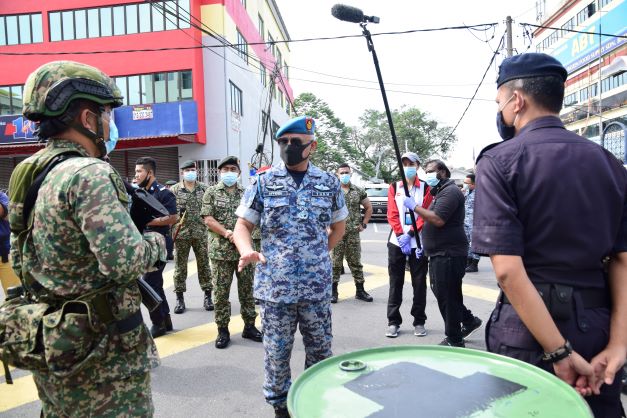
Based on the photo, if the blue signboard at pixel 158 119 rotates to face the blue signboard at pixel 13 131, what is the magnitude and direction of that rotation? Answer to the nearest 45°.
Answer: approximately 135° to its right

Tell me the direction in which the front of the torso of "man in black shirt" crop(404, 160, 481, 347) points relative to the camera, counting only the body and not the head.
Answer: to the viewer's left

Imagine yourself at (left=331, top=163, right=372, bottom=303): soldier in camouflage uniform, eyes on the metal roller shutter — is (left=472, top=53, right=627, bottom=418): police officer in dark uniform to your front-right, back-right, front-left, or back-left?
back-left

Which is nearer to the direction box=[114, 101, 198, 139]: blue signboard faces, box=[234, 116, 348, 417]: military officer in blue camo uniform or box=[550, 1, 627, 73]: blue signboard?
the military officer in blue camo uniform

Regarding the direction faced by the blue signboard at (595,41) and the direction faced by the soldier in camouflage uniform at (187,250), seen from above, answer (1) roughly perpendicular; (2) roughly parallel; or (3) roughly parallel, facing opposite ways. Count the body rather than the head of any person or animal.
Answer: roughly perpendicular

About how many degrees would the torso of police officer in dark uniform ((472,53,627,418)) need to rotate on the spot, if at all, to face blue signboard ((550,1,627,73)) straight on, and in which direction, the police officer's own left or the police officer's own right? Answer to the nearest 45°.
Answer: approximately 45° to the police officer's own right

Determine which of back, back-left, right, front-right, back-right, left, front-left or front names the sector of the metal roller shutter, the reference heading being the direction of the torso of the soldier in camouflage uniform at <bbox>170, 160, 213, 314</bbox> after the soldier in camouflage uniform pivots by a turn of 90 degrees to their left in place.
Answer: left

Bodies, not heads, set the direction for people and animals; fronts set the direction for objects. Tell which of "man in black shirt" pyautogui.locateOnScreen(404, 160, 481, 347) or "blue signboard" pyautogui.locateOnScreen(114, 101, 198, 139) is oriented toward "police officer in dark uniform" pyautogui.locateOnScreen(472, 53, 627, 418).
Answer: the blue signboard
